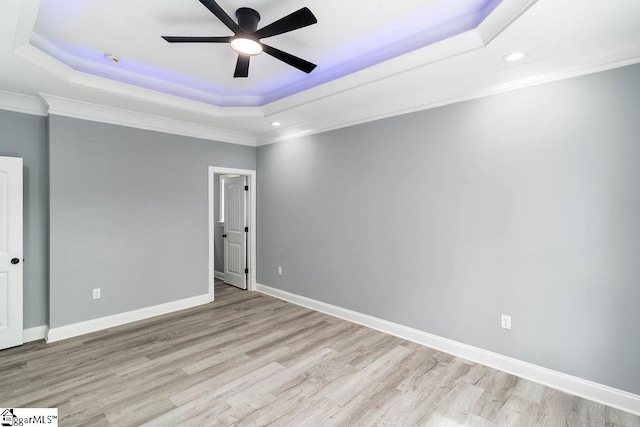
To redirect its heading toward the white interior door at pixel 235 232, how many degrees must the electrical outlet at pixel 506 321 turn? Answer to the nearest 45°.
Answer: approximately 45° to its right

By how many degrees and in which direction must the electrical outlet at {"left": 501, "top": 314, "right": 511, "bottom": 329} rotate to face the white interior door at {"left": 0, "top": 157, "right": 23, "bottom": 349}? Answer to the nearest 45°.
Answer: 0° — it already faces it

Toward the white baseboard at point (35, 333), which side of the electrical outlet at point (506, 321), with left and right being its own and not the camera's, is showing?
front

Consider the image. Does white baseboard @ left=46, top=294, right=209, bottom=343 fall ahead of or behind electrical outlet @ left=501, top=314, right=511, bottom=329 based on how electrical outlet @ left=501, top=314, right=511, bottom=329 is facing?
ahead

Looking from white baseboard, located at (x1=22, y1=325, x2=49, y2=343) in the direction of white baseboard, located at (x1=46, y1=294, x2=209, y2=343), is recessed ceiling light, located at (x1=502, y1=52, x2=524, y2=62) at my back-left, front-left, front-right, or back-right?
front-right

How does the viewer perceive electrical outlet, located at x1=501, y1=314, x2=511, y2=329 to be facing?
facing the viewer and to the left of the viewer
